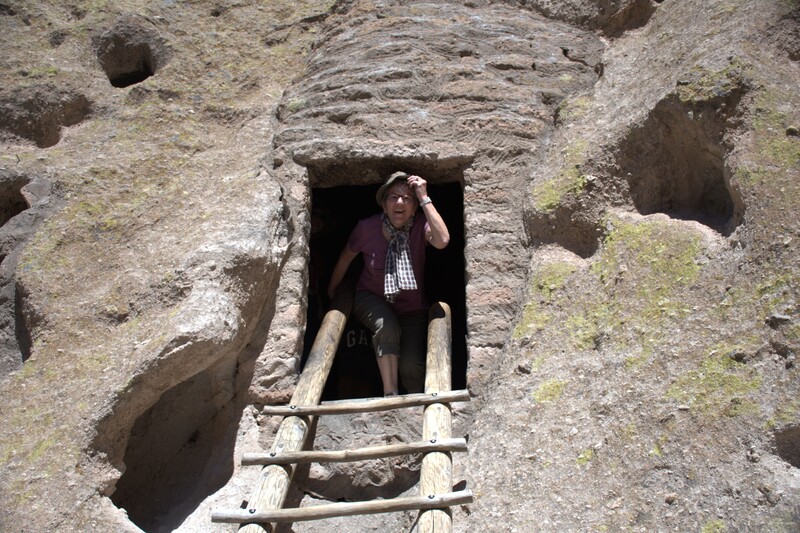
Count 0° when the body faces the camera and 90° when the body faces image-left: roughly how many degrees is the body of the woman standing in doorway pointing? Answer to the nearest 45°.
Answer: approximately 0°
